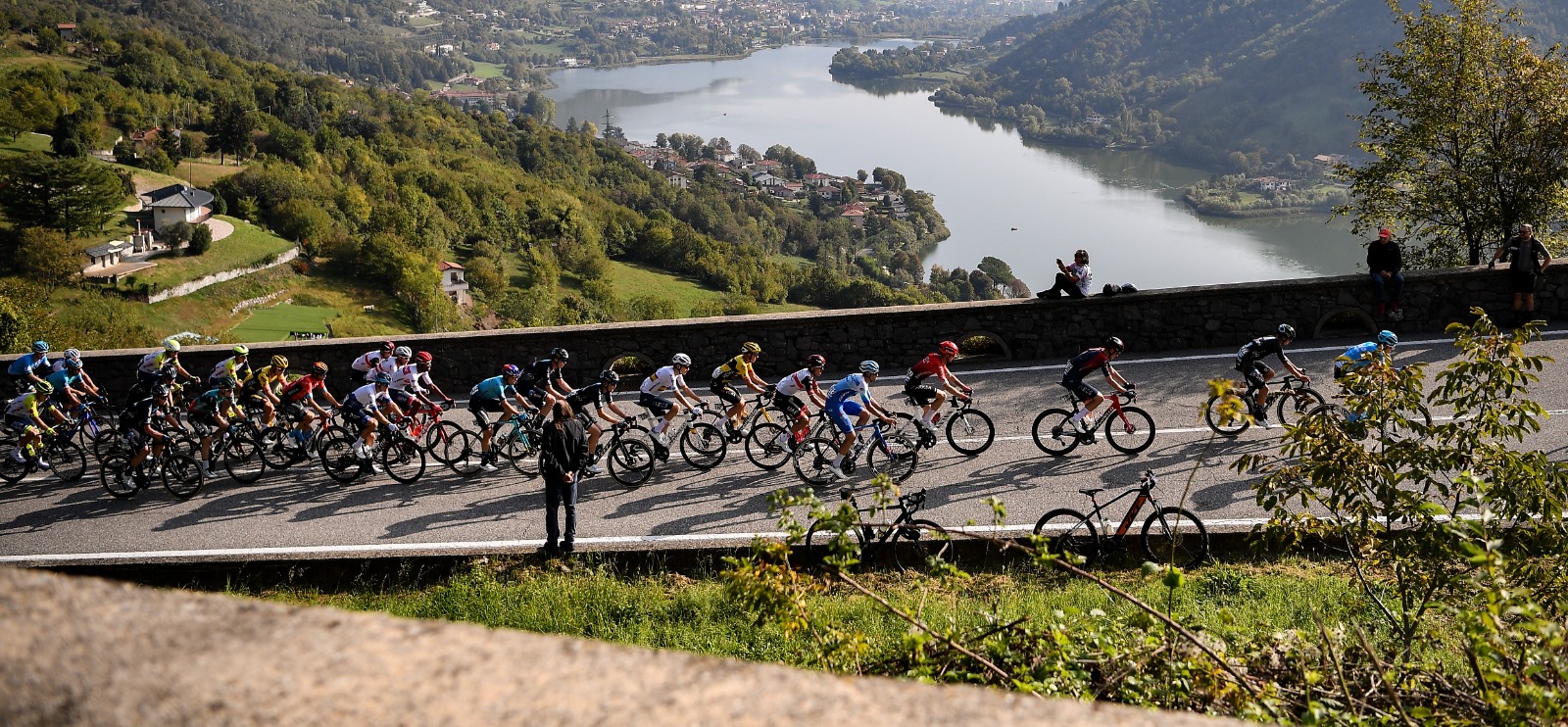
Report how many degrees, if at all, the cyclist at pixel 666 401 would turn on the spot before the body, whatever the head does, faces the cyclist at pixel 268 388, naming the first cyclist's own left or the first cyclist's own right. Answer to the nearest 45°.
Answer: approximately 180°

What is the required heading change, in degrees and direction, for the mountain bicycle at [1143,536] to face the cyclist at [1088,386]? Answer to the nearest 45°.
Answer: approximately 90° to its left

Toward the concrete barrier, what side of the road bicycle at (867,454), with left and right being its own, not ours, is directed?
right

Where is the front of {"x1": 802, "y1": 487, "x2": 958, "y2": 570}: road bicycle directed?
to the viewer's right

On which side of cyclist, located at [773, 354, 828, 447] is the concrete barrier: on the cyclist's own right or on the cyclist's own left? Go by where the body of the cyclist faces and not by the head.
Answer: on the cyclist's own right

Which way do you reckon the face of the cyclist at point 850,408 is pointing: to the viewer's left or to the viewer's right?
to the viewer's right

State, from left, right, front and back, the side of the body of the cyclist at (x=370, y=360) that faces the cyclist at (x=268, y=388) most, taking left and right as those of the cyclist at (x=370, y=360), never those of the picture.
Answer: back

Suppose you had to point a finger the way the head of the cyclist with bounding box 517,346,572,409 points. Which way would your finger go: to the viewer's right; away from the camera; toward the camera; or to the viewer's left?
to the viewer's right

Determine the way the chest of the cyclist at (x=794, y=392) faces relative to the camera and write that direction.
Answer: to the viewer's right

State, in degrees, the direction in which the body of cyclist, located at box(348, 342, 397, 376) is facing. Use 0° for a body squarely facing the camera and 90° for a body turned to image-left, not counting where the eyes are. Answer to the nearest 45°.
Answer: approximately 270°

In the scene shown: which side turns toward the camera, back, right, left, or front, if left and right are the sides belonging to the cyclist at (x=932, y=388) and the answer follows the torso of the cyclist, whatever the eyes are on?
right

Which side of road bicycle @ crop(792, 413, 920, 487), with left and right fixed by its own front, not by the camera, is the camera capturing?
right

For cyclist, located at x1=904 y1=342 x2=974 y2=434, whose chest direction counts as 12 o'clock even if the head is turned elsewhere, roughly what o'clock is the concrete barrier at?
The concrete barrier is roughly at 3 o'clock from the cyclist.

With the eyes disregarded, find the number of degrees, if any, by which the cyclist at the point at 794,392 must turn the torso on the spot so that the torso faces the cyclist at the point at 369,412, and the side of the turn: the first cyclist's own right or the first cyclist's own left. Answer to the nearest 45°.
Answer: approximately 180°
